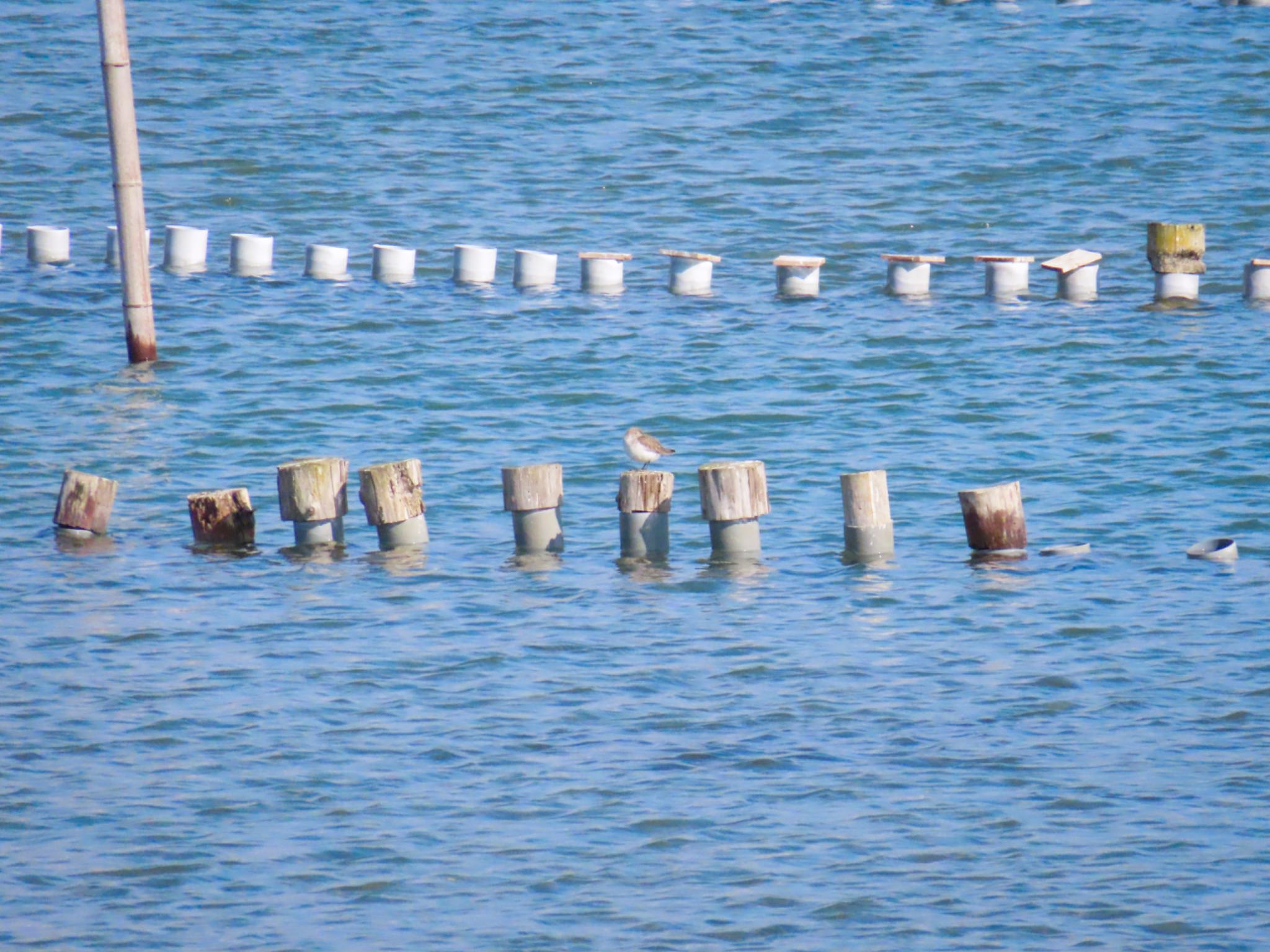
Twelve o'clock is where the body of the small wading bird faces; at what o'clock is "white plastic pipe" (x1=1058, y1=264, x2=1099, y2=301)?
The white plastic pipe is roughly at 4 o'clock from the small wading bird.

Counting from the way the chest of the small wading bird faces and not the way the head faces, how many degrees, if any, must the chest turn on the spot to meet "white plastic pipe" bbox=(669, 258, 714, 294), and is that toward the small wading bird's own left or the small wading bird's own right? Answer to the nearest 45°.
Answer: approximately 90° to the small wading bird's own right

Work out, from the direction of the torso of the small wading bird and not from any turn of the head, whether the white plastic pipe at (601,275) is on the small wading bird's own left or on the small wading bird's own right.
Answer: on the small wading bird's own right

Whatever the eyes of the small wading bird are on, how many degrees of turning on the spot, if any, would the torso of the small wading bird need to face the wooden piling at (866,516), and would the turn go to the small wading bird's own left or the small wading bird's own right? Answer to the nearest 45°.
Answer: approximately 180°

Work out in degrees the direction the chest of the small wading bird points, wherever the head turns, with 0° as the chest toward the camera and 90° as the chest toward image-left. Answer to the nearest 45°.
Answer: approximately 90°

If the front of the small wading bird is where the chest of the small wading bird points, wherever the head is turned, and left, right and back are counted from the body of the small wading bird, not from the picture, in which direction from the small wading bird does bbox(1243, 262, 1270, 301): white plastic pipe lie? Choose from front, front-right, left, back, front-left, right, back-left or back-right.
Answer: back-right

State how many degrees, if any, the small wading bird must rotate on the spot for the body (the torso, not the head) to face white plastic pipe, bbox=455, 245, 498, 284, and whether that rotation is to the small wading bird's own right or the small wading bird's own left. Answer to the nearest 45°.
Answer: approximately 90° to the small wading bird's own right

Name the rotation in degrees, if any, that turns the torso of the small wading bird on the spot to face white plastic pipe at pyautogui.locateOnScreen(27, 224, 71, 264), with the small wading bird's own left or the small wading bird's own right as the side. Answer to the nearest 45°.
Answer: approximately 45° to the small wading bird's own right

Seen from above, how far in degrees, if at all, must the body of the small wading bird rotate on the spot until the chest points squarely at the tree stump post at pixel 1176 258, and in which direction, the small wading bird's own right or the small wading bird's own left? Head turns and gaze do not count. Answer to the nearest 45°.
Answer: approximately 135° to the small wading bird's own right
